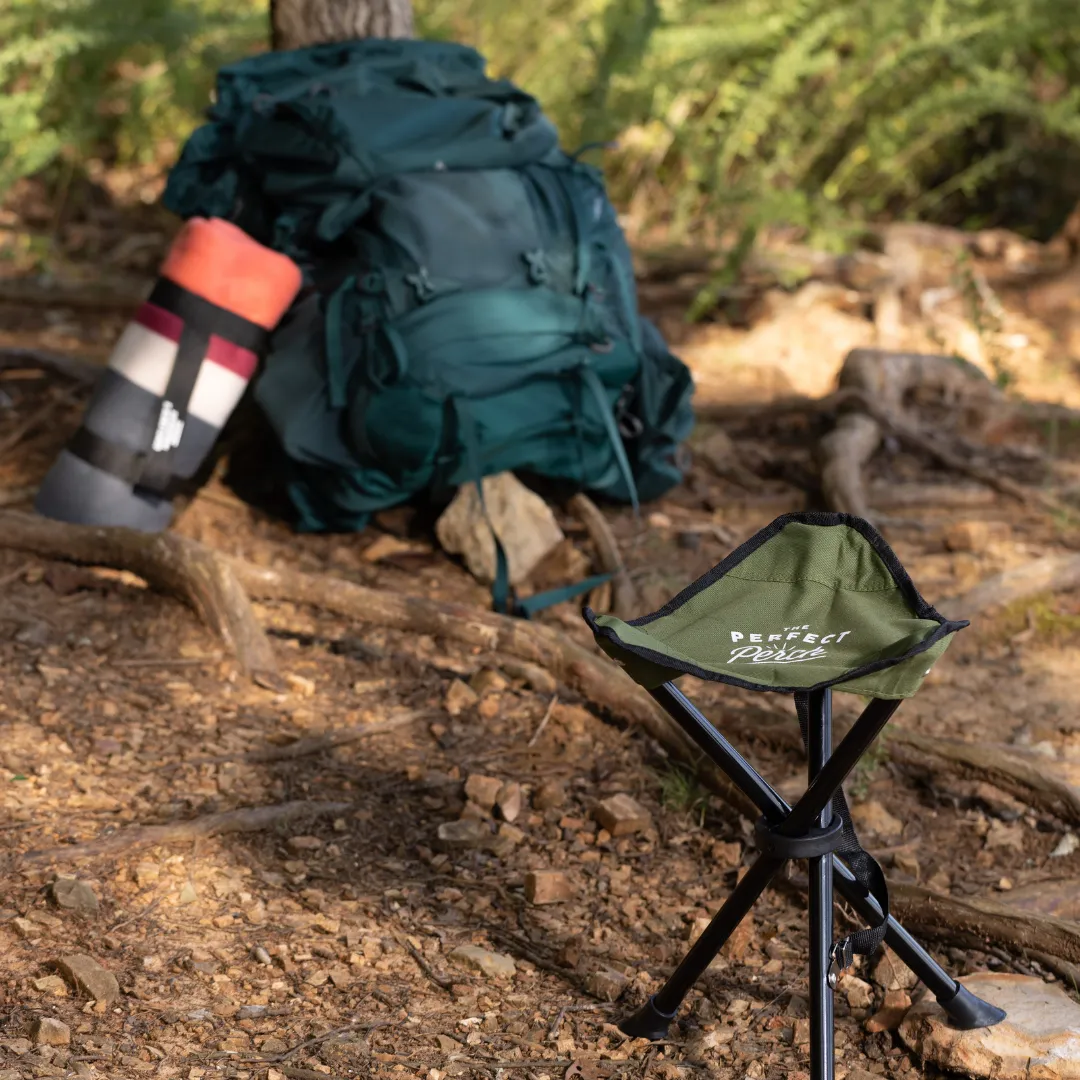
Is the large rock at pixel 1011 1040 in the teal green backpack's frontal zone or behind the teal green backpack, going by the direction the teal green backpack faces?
frontal zone

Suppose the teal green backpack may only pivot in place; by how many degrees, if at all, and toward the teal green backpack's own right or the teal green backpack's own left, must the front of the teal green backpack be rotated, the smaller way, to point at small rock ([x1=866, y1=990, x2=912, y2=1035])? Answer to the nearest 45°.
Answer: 0° — it already faces it

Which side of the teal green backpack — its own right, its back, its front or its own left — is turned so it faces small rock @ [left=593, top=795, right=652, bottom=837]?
front

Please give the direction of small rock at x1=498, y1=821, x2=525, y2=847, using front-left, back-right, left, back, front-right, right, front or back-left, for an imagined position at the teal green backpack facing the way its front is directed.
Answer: front

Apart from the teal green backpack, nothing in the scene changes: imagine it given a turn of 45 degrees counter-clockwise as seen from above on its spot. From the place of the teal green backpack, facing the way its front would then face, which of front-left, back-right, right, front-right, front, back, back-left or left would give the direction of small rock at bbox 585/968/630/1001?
front-right

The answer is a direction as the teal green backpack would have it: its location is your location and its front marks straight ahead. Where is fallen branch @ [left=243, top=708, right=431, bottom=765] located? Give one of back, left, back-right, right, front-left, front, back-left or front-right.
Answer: front

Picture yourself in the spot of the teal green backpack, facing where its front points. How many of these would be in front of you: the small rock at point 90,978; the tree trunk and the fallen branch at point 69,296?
1

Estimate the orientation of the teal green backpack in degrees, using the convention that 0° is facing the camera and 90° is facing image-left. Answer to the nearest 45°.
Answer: approximately 0°

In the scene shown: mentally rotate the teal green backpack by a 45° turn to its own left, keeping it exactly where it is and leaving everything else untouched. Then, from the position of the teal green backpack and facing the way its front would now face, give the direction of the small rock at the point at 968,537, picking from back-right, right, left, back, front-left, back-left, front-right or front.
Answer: front-left

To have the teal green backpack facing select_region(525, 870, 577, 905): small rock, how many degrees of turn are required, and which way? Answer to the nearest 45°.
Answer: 0° — it already faces it

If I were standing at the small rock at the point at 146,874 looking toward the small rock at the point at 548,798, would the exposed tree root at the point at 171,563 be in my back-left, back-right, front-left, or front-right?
front-left

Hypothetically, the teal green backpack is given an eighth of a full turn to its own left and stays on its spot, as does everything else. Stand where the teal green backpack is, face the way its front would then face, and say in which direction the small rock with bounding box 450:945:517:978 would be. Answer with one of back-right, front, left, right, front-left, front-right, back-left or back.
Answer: front-right

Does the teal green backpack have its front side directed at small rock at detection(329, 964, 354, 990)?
yes

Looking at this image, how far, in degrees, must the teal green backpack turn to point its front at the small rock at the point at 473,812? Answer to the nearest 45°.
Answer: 0° — it already faces it

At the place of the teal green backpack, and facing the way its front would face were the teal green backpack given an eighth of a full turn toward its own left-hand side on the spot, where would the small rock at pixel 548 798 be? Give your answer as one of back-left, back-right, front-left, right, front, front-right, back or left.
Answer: front-right

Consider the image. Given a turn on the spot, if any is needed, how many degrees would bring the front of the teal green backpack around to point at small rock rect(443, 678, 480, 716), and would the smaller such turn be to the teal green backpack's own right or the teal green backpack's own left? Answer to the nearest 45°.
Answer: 0° — it already faces it
